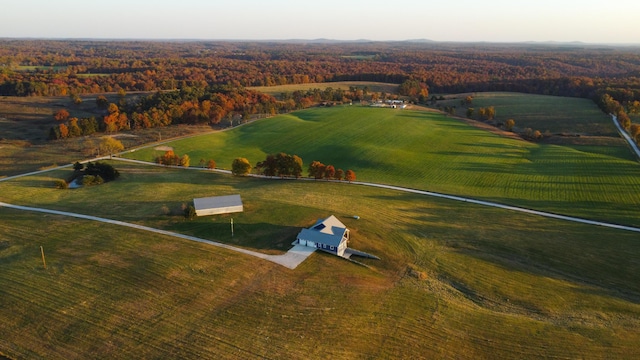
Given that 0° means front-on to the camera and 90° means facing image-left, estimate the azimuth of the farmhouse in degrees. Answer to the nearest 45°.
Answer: approximately 45°

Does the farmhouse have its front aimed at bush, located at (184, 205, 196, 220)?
no
